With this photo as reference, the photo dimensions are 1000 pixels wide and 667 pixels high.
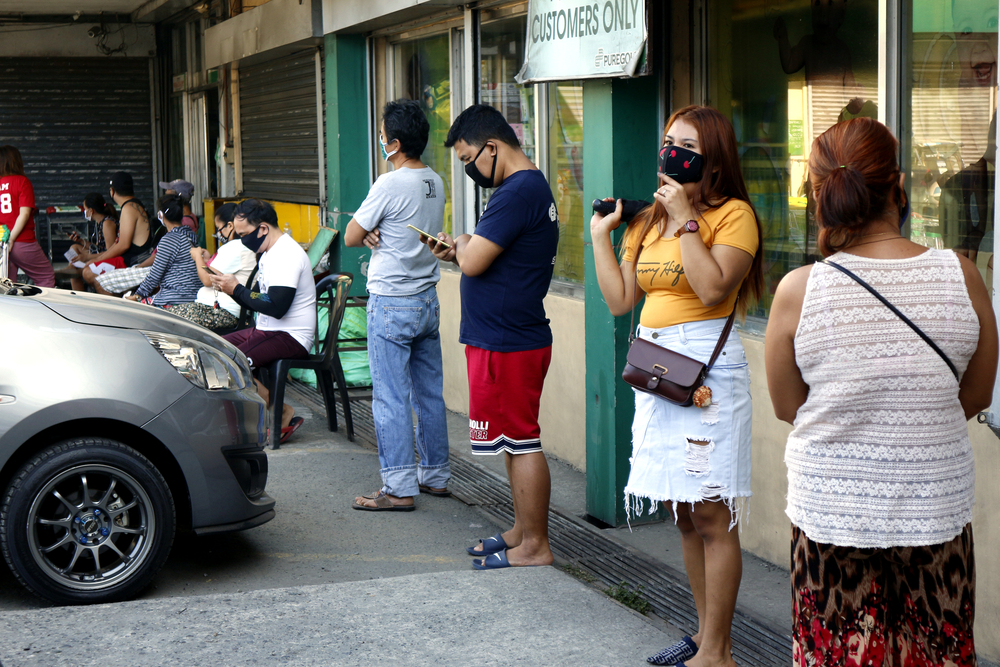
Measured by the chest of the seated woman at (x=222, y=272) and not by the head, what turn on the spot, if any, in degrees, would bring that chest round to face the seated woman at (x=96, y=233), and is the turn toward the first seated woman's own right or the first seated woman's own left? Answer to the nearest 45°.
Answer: approximately 90° to the first seated woman's own right

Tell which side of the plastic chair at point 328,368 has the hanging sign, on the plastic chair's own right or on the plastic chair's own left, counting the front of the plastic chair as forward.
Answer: on the plastic chair's own left

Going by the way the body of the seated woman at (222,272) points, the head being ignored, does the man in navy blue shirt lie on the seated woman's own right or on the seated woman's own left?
on the seated woman's own left

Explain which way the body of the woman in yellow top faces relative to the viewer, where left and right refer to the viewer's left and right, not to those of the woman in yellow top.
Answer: facing the viewer and to the left of the viewer

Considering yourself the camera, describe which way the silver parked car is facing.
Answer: facing to the right of the viewer

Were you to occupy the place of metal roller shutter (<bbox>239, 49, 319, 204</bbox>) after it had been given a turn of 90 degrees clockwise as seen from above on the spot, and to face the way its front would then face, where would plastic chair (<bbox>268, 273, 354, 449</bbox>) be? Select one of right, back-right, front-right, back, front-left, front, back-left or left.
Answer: back-left

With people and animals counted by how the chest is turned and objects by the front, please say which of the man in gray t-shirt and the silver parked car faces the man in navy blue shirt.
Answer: the silver parked car

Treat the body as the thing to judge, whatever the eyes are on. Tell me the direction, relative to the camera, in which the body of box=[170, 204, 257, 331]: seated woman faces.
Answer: to the viewer's left

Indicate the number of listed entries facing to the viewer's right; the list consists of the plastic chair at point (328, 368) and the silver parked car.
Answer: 1

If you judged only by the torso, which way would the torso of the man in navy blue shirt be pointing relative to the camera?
to the viewer's left

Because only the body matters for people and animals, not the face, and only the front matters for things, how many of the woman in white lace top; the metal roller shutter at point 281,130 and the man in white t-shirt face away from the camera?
1

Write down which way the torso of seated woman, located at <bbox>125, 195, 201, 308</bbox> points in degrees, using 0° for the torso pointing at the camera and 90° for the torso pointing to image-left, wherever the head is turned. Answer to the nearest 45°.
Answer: approximately 135°

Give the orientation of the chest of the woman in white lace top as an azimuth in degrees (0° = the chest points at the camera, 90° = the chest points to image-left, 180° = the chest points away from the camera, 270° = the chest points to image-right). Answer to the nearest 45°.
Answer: approximately 180°
